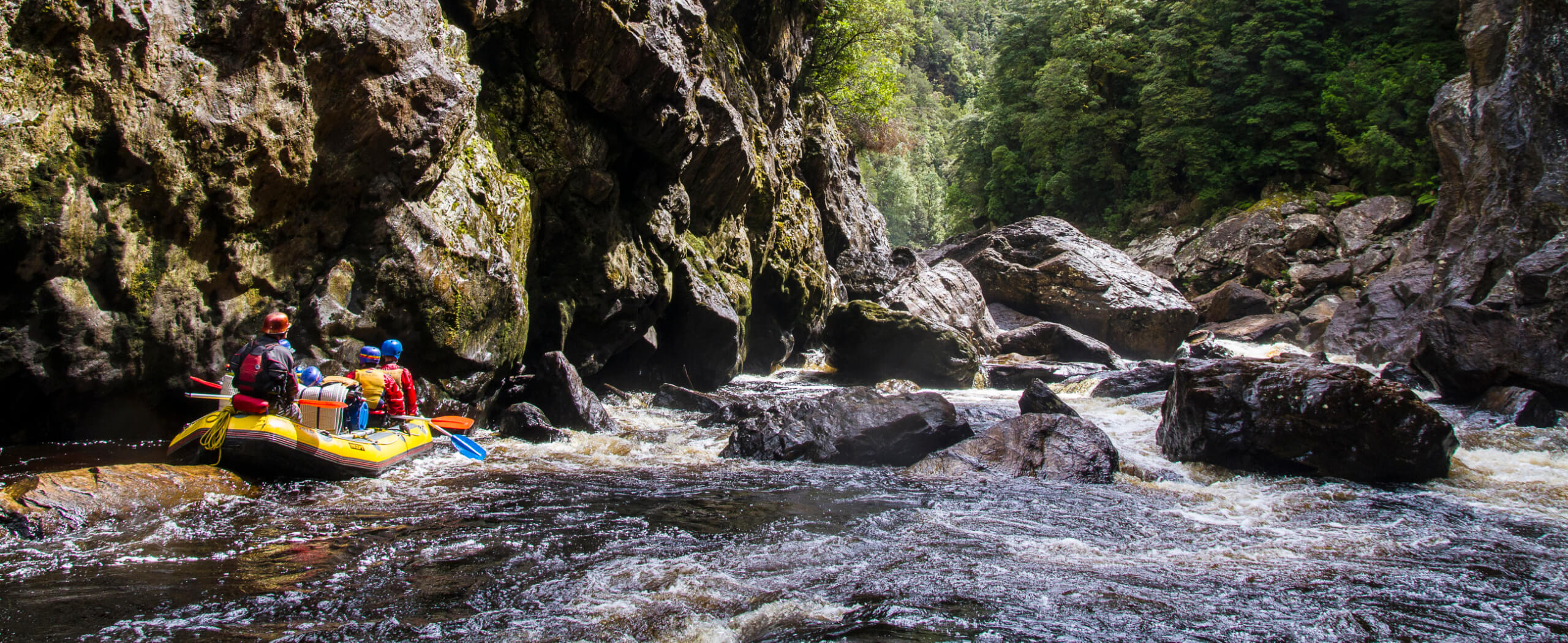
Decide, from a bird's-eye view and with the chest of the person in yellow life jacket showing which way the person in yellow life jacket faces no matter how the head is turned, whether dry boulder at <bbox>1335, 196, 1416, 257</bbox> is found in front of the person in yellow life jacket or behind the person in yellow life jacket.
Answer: in front

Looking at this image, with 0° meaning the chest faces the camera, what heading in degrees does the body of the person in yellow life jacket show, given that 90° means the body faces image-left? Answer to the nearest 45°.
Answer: approximately 225°

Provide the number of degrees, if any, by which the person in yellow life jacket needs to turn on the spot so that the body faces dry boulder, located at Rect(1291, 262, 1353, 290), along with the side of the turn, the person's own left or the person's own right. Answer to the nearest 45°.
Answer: approximately 45° to the person's own right

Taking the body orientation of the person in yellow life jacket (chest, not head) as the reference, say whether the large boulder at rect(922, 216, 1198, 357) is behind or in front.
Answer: in front

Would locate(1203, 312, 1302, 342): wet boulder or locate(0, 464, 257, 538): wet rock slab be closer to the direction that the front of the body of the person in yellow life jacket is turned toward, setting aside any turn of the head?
the wet boulder

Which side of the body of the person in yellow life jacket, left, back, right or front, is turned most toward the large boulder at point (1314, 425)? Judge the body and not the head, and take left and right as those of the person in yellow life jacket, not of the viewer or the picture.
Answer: right

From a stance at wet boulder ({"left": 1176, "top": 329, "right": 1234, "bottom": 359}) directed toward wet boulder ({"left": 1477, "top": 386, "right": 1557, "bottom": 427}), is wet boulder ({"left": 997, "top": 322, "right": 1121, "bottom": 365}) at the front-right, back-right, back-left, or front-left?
back-right

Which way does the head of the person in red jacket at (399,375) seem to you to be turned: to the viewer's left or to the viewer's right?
to the viewer's right
